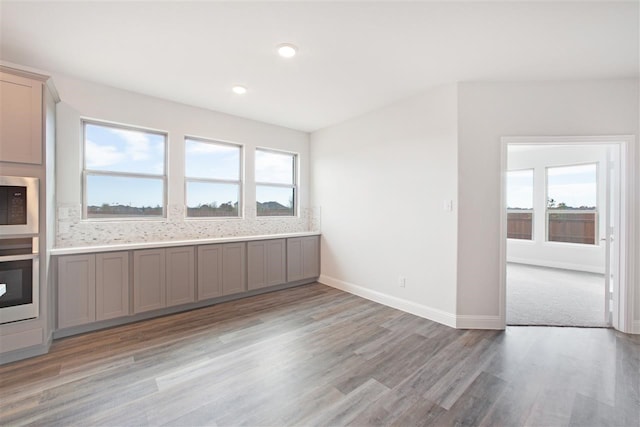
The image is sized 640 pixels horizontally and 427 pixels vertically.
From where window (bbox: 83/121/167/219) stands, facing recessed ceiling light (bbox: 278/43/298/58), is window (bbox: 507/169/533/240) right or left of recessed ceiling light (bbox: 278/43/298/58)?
left

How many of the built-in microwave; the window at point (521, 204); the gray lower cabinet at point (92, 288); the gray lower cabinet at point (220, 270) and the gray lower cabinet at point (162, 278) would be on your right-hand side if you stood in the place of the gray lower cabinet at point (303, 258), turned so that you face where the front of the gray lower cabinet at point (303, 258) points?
4

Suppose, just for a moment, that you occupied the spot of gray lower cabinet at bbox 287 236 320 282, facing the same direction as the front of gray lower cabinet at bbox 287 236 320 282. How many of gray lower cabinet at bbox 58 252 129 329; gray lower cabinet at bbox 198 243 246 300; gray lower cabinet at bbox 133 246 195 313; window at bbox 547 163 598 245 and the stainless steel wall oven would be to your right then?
4

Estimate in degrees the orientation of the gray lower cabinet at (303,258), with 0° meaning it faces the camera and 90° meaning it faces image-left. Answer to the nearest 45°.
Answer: approximately 315°

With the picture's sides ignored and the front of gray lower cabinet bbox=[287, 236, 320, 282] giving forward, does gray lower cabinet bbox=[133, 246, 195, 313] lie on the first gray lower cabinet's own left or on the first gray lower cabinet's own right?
on the first gray lower cabinet's own right

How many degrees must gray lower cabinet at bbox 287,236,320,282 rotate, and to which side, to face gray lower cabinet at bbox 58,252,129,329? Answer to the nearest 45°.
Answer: approximately 90° to its right
